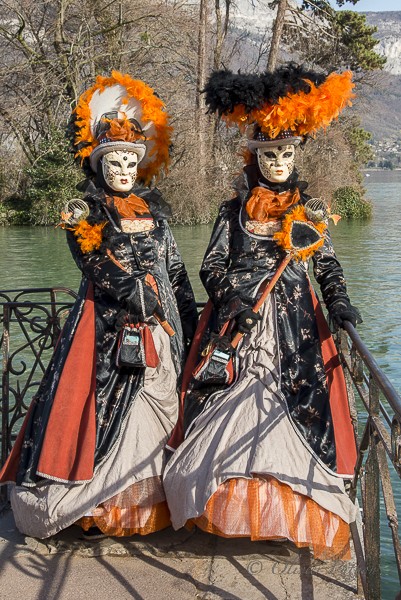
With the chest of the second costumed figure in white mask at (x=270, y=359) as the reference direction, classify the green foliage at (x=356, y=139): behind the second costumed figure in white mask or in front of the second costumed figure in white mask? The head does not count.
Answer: behind

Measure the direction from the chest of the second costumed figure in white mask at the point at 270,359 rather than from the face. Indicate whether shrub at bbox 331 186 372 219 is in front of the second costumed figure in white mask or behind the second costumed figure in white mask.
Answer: behind

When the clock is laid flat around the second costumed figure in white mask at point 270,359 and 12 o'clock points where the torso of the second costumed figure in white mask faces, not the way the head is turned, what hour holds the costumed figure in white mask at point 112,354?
The costumed figure in white mask is roughly at 3 o'clock from the second costumed figure in white mask.

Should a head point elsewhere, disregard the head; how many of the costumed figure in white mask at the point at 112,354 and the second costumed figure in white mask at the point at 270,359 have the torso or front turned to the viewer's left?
0

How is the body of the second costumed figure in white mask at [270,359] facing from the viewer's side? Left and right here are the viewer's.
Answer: facing the viewer

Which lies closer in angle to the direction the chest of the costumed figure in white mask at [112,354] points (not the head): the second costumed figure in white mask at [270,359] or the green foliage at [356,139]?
the second costumed figure in white mask

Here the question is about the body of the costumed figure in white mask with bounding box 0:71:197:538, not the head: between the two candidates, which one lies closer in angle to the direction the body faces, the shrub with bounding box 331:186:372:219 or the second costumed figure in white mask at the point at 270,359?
the second costumed figure in white mask

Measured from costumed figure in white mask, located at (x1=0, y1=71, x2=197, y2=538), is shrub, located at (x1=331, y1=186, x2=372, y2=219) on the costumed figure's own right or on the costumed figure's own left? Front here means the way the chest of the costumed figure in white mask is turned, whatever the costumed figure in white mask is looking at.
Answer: on the costumed figure's own left

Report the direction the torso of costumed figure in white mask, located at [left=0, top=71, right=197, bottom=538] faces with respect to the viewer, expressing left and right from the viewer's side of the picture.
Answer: facing the viewer and to the right of the viewer
